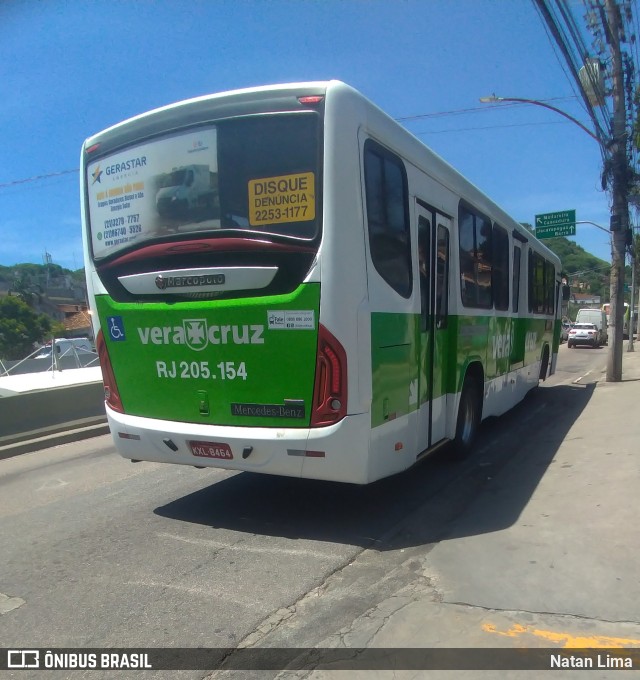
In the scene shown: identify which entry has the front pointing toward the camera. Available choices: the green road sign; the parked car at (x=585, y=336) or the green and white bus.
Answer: the green road sign

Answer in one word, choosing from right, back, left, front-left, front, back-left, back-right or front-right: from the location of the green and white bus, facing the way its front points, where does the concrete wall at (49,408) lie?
left

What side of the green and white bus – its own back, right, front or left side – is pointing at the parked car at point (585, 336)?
front

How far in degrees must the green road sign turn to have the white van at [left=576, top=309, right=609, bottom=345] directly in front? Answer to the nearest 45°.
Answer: approximately 180°

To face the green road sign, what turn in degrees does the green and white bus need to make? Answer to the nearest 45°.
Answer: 0° — it already faces it

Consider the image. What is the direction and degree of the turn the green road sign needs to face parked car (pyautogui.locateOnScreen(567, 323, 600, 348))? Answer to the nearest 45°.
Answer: approximately 180°

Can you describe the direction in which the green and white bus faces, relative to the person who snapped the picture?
facing away from the viewer and to the right of the viewer

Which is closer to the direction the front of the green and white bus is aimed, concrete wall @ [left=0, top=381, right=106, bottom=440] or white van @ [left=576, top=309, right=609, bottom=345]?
the white van

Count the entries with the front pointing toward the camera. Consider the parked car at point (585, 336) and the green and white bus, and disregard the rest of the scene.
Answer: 0

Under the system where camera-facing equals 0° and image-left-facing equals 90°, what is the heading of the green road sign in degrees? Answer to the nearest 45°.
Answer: approximately 0°

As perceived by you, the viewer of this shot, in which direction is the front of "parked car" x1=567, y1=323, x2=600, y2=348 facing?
facing away from the viewer

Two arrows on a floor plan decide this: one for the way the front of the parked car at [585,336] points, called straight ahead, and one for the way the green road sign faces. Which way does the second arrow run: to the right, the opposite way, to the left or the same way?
the opposite way

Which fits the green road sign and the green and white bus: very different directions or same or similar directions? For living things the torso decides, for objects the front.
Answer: very different directions
